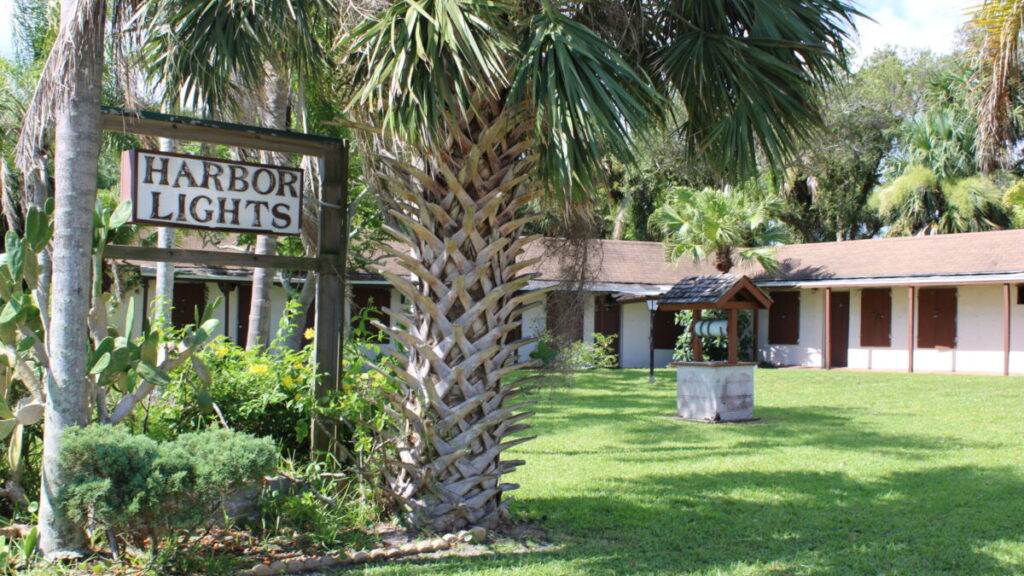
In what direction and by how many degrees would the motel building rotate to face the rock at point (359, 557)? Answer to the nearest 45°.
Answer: approximately 45° to its right

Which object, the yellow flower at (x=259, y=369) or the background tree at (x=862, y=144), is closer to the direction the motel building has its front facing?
the yellow flower

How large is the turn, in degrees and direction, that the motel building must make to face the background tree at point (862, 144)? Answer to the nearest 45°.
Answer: approximately 180°

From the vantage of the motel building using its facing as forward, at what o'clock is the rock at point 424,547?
The rock is roughly at 1 o'clock from the motel building.

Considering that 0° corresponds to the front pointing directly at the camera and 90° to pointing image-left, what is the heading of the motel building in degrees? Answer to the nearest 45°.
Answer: approximately 0°
